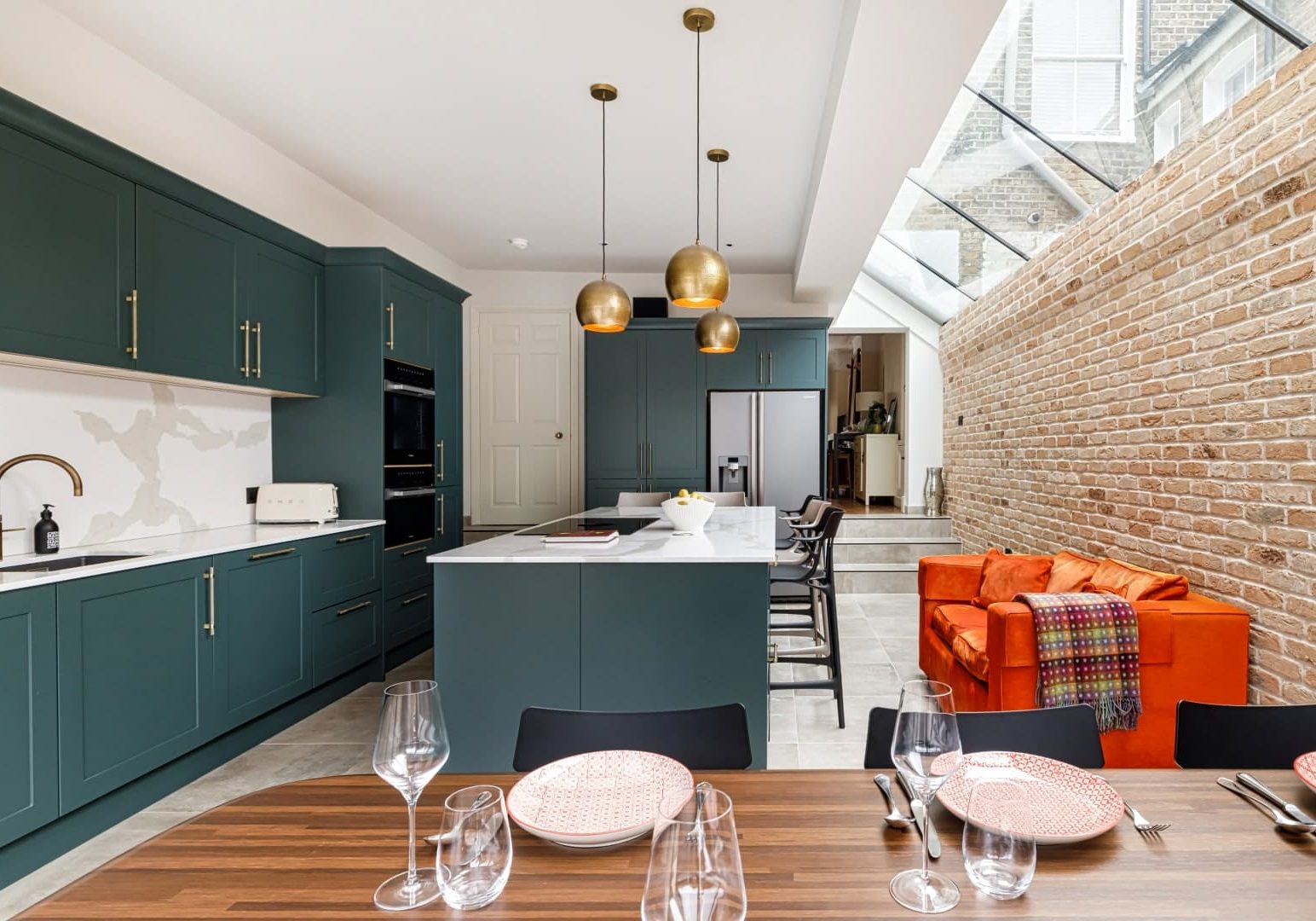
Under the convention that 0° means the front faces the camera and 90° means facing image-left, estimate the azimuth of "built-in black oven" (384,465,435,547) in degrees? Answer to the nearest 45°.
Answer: approximately 315°

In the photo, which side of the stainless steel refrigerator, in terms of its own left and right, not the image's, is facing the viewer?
front

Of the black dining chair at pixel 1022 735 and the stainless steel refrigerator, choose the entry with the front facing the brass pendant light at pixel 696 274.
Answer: the stainless steel refrigerator

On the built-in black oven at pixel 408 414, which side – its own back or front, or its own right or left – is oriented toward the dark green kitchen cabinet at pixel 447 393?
left

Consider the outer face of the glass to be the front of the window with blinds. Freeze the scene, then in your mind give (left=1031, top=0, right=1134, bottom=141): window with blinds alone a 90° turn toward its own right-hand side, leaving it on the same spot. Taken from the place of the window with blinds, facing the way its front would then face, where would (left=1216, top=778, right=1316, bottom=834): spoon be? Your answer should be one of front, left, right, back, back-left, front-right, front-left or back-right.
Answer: left

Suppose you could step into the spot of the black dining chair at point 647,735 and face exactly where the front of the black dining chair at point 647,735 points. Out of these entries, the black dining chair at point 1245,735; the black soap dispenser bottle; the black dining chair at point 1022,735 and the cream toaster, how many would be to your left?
2

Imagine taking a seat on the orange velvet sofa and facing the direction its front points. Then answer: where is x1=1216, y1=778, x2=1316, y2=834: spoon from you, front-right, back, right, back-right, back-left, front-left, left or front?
front-left

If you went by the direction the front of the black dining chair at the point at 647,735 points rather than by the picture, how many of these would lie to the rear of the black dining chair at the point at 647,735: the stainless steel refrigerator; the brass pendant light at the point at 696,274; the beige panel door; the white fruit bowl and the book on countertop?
5

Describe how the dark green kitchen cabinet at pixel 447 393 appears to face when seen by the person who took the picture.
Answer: facing the viewer and to the right of the viewer

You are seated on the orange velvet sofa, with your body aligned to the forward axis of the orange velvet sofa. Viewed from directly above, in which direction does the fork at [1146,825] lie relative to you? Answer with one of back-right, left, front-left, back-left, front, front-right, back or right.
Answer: front-left

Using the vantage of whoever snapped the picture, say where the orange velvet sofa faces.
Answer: facing the viewer and to the left of the viewer

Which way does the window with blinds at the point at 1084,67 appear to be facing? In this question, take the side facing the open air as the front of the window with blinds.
toward the camera

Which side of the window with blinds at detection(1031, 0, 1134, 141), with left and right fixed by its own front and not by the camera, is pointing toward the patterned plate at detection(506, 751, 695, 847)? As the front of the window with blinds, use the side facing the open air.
front

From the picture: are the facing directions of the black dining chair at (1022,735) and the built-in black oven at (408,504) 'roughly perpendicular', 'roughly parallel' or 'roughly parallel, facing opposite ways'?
roughly perpendicular

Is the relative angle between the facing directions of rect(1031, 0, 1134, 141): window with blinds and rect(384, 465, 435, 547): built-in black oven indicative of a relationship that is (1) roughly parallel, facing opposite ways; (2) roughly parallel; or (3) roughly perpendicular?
roughly perpendicular

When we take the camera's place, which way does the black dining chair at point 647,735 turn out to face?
facing the viewer

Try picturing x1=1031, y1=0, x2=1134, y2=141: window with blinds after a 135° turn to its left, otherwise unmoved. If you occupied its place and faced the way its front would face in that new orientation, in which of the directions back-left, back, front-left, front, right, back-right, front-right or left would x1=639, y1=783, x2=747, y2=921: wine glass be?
back-right

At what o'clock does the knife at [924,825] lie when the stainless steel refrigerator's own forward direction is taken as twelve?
The knife is roughly at 12 o'clock from the stainless steel refrigerator.
